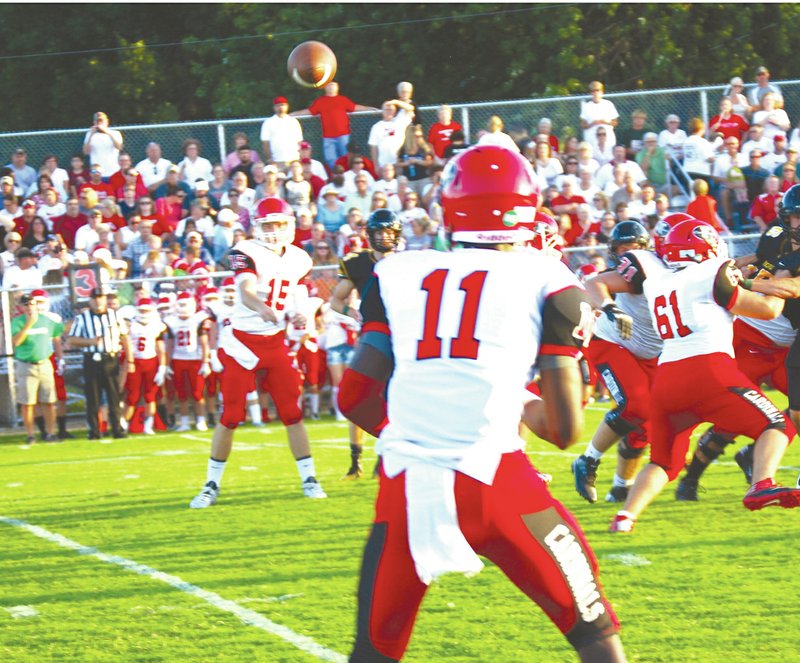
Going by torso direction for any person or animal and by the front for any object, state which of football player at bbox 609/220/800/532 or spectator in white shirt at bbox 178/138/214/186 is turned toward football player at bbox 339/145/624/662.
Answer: the spectator in white shirt

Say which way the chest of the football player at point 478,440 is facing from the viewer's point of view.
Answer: away from the camera

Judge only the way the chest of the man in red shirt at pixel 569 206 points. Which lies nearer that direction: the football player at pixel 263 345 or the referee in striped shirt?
the football player

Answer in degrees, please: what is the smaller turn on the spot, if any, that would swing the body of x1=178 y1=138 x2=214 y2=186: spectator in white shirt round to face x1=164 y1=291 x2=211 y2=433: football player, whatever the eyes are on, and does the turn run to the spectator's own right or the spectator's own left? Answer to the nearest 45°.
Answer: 0° — they already face them

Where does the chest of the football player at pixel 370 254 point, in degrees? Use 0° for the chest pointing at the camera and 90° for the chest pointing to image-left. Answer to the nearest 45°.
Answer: approximately 315°

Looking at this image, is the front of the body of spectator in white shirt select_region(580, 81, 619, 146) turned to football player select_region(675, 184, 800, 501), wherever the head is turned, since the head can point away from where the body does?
yes

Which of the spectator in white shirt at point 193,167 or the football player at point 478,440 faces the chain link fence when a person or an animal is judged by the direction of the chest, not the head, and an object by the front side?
the football player

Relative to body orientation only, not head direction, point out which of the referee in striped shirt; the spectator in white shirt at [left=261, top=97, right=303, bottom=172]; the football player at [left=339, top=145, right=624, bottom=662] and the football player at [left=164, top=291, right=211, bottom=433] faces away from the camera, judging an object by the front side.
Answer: the football player at [left=339, top=145, right=624, bottom=662]

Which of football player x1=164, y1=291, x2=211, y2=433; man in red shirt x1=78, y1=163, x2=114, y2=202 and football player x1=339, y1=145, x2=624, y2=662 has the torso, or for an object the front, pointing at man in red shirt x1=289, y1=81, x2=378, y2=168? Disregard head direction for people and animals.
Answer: football player x1=339, y1=145, x2=624, y2=662

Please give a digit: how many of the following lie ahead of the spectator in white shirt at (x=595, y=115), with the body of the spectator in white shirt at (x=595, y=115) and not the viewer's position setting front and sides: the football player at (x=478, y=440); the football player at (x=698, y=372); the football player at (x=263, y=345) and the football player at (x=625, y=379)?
4

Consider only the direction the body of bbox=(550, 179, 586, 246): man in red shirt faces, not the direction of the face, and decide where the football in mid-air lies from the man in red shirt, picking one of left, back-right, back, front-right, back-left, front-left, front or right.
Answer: front-right
